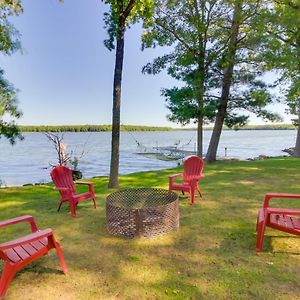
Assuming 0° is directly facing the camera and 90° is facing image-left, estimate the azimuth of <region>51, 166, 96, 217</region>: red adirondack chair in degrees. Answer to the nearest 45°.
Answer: approximately 315°

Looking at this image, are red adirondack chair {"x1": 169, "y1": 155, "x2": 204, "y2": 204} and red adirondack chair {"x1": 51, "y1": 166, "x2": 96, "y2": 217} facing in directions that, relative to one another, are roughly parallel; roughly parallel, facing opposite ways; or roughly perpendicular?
roughly perpendicular

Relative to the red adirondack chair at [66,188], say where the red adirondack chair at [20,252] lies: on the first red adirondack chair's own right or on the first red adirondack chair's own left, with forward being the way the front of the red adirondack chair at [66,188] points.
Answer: on the first red adirondack chair's own right

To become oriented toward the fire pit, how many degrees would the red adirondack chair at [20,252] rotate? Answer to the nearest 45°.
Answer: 0° — it already faces it

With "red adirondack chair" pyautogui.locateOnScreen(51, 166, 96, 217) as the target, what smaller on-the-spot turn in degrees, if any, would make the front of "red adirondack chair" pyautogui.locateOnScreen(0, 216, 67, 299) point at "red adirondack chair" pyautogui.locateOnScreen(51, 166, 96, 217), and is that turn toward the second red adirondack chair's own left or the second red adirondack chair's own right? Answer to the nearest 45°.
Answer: approximately 45° to the second red adirondack chair's own left

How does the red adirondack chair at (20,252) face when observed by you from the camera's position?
facing away from the viewer and to the right of the viewer

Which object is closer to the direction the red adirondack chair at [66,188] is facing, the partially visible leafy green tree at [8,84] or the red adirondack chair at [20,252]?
the red adirondack chair

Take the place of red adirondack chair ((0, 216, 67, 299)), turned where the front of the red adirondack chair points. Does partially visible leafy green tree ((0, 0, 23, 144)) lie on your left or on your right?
on your left

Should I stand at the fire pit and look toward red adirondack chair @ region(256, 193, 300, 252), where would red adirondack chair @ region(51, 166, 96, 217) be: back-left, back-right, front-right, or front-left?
back-left

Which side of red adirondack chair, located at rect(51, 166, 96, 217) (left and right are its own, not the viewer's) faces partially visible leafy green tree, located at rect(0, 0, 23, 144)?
back
